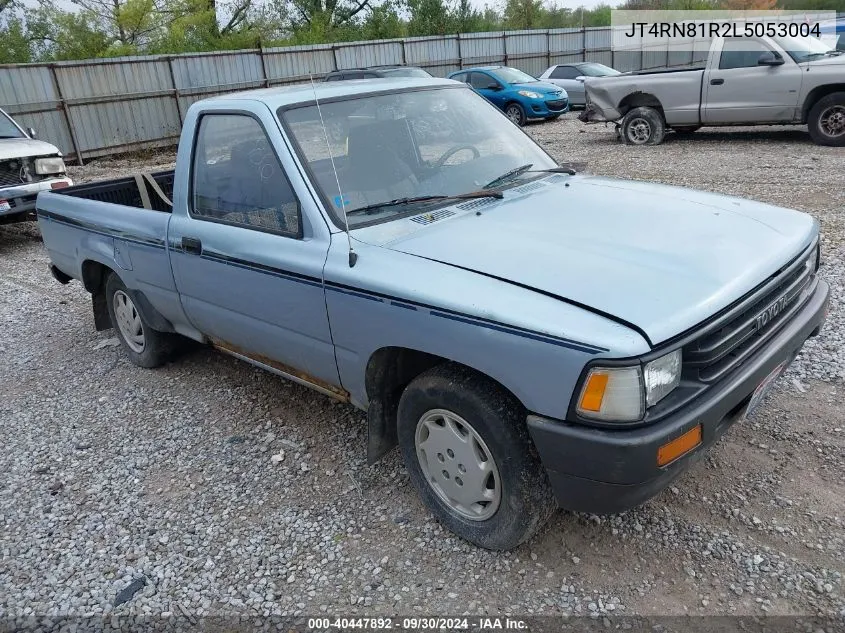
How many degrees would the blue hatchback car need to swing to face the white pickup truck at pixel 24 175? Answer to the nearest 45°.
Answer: approximately 90° to its right

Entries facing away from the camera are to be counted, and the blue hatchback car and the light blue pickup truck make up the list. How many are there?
0

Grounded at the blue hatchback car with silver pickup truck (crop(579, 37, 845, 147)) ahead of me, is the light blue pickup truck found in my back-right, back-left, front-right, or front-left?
front-right

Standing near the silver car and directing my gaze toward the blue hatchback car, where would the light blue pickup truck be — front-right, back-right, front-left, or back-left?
front-left

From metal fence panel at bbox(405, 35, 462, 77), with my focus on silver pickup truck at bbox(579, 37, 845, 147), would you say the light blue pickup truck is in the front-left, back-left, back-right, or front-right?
front-right

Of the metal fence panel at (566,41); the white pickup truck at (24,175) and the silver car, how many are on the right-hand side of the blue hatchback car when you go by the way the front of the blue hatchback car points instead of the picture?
1

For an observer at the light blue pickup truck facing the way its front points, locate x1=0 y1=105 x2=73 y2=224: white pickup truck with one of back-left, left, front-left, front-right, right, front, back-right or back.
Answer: back

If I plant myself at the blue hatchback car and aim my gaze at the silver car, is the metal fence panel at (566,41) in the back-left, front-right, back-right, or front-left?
front-left

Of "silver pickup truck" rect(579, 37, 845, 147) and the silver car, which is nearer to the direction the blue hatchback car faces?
the silver pickup truck

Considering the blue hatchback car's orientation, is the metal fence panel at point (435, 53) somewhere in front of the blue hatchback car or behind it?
behind

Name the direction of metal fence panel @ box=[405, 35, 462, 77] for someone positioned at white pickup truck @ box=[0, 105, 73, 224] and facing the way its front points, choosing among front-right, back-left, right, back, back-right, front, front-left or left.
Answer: left

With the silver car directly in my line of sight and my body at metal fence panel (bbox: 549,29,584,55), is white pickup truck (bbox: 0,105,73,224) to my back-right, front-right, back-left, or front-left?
front-right

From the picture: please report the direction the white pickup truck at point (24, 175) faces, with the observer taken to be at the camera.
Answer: facing the viewer and to the right of the viewer

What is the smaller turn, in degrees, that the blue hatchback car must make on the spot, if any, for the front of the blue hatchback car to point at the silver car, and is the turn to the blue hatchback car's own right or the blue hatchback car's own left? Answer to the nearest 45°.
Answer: approximately 90° to the blue hatchback car's own left

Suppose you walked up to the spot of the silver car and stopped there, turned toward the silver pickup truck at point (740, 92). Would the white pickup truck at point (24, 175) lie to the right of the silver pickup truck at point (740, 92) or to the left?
right

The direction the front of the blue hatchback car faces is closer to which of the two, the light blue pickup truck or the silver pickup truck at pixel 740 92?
the silver pickup truck

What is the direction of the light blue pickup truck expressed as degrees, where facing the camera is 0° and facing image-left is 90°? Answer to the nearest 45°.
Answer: approximately 315°
